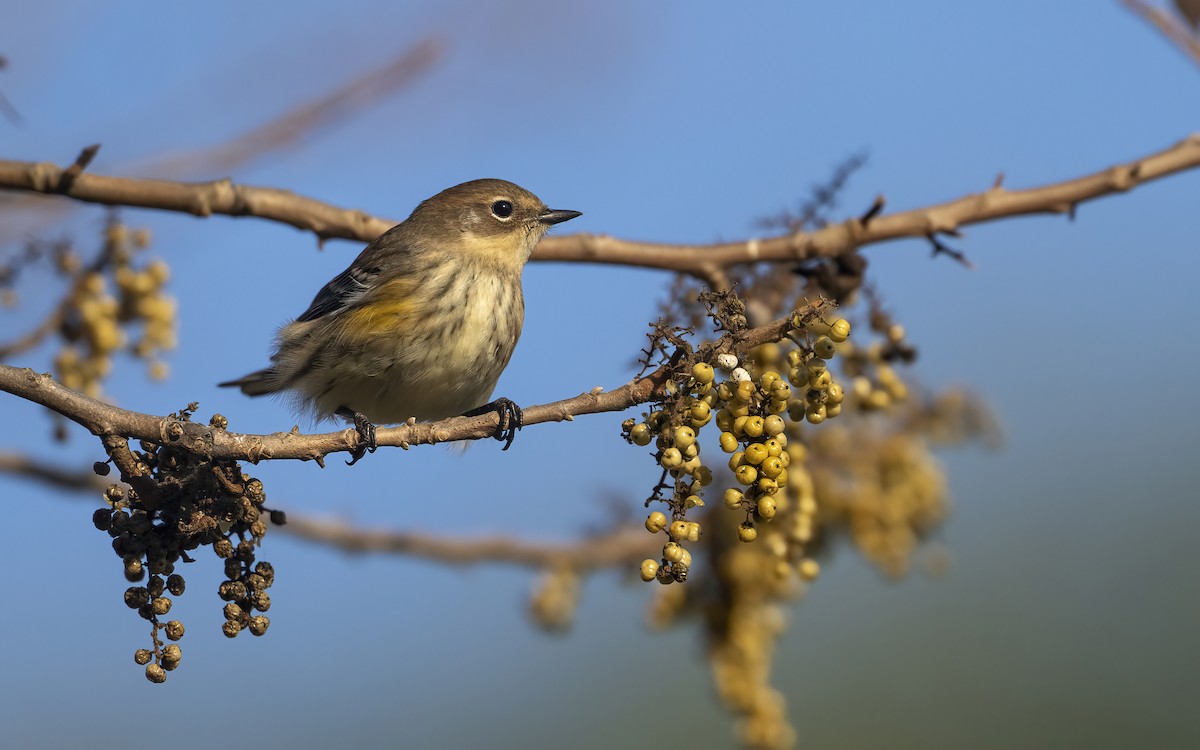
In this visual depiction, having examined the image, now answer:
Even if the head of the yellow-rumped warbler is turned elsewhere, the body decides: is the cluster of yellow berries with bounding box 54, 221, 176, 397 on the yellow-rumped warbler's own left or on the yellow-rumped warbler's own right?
on the yellow-rumped warbler's own right

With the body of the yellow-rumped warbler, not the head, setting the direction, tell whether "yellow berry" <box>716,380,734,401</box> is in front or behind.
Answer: in front

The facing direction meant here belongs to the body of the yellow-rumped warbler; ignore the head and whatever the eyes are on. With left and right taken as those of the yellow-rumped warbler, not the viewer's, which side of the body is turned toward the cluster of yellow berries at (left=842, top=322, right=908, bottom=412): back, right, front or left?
front

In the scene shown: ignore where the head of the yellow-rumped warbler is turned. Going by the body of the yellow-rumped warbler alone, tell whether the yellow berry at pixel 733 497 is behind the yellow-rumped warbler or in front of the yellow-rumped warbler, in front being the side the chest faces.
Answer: in front

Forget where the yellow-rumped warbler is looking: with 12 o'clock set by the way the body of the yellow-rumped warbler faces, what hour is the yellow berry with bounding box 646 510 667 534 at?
The yellow berry is roughly at 11 o'clock from the yellow-rumped warbler.

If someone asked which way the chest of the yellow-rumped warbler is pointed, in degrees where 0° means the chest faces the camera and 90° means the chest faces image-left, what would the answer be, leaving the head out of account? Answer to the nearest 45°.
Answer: approximately 315°

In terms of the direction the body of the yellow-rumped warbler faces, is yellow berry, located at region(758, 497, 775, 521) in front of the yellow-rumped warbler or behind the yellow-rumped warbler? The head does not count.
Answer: in front
